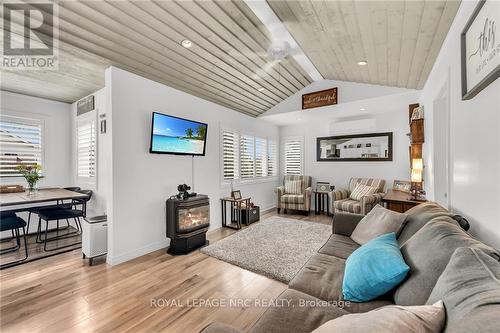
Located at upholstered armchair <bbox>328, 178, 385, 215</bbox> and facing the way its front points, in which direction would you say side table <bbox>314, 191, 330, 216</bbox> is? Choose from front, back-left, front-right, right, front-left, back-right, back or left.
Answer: right

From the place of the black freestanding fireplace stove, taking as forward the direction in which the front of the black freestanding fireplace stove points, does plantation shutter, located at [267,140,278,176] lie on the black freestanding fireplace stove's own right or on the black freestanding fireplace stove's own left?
on the black freestanding fireplace stove's own left

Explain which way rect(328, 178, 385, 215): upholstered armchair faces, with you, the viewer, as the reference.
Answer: facing the viewer and to the left of the viewer

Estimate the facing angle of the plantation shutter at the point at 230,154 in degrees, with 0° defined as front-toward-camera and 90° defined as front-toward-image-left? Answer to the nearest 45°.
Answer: approximately 315°

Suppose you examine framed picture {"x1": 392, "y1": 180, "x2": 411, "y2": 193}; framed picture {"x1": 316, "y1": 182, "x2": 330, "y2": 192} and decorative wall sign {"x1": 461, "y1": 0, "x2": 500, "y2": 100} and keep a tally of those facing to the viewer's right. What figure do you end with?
0

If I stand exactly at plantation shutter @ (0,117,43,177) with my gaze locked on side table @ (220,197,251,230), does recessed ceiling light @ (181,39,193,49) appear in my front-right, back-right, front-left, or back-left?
front-right

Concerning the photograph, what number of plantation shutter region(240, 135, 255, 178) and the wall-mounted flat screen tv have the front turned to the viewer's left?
0

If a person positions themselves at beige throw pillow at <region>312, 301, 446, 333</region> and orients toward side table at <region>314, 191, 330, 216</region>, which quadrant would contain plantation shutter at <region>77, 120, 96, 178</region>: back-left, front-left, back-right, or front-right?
front-left

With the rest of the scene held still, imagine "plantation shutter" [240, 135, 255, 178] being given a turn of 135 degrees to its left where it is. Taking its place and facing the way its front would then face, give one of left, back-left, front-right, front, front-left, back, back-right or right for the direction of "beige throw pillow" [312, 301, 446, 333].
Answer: back

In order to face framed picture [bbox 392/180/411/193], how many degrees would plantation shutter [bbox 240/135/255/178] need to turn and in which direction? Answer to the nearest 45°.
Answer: approximately 45° to its left

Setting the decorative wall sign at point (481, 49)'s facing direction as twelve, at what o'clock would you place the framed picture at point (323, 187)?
The framed picture is roughly at 3 o'clock from the decorative wall sign.

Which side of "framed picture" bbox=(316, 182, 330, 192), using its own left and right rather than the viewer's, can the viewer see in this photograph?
front

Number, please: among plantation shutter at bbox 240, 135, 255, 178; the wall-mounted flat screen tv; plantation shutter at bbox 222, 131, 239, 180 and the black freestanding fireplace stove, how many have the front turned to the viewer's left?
0

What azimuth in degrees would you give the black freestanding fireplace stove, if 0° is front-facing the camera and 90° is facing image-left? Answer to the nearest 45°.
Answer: approximately 315°

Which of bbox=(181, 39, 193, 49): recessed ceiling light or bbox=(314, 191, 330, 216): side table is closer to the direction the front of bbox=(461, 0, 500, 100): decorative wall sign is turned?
the recessed ceiling light

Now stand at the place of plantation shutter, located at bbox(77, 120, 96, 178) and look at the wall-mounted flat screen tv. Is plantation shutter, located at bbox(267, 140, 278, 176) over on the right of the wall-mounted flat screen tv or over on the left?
left

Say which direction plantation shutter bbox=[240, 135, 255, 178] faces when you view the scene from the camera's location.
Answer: facing the viewer and to the right of the viewer

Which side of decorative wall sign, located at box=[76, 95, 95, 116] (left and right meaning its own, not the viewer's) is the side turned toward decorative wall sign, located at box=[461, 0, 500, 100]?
left
